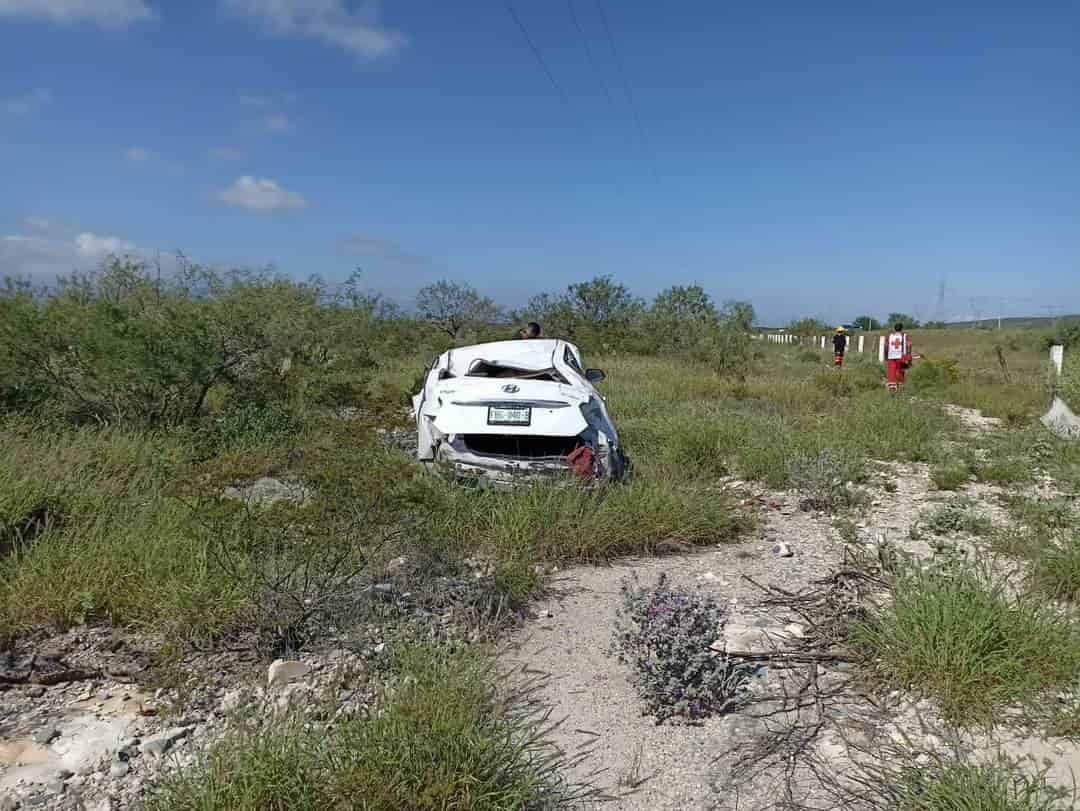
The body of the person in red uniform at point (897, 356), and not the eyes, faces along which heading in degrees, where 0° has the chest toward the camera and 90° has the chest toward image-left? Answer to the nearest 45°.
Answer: approximately 180°

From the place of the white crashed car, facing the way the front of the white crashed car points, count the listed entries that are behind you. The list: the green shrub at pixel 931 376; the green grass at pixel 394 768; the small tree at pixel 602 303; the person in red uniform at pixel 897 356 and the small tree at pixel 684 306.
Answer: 1

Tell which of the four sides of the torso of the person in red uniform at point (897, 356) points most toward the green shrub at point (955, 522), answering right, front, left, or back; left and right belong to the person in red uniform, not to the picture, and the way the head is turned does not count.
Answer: back

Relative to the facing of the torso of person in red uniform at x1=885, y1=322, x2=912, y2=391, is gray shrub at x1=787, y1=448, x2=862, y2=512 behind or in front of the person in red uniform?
behind

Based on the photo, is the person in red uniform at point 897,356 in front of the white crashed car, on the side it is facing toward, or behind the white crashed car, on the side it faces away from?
in front

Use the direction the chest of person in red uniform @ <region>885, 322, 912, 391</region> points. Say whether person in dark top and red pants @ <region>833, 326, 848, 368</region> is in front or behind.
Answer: in front

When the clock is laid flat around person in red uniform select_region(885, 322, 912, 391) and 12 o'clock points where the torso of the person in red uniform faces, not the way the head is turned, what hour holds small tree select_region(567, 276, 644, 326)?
The small tree is roughly at 10 o'clock from the person in red uniform.

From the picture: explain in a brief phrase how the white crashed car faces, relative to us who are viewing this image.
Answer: facing away from the viewer

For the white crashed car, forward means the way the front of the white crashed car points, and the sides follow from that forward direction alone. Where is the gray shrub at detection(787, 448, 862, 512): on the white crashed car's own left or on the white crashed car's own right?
on the white crashed car's own right

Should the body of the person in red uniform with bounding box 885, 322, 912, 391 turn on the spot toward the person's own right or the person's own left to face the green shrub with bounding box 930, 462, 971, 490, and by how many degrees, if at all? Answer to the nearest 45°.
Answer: approximately 180°

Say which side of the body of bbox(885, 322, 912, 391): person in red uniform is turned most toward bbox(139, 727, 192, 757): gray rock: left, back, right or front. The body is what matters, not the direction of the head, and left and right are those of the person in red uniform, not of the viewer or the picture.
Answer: back

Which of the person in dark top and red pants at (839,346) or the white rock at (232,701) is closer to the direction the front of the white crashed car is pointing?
the person in dark top and red pants

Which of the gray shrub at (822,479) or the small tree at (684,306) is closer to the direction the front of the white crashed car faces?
the small tree

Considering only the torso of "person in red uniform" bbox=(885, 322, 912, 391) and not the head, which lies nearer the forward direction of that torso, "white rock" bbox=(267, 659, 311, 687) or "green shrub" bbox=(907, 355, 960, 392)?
the green shrub

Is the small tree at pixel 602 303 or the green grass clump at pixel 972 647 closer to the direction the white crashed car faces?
the small tree

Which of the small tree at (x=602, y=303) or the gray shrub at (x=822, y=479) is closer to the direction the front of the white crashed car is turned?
the small tree

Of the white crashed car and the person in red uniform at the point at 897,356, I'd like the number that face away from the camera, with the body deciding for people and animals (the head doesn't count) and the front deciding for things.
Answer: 2
